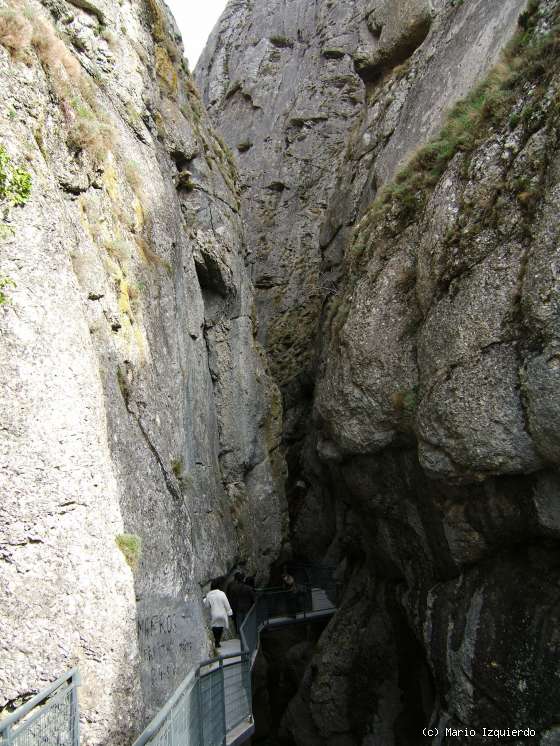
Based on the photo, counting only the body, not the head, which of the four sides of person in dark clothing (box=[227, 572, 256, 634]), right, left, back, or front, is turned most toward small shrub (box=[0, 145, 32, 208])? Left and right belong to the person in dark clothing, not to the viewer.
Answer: back

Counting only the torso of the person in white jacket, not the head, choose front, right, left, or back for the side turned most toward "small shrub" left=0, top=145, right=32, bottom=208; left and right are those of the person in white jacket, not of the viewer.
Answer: back

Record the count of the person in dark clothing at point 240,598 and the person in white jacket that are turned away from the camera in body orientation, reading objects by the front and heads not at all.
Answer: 2

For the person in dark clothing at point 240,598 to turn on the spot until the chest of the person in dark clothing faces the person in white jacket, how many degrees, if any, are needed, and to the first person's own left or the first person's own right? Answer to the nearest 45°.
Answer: approximately 180°

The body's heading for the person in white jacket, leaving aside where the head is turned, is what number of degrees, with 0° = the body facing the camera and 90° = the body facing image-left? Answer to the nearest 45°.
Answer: approximately 180°

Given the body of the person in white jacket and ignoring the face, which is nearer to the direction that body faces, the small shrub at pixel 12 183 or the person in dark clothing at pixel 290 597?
the person in dark clothing

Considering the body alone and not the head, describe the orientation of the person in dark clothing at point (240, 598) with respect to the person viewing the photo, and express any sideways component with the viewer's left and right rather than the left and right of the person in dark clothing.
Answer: facing away from the viewer

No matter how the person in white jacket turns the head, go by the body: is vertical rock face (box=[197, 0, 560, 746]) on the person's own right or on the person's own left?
on the person's own right
